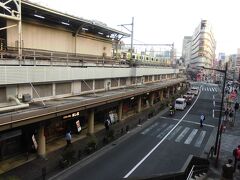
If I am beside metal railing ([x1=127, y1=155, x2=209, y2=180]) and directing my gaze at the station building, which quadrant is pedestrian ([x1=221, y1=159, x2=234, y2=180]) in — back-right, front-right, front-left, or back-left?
back-right

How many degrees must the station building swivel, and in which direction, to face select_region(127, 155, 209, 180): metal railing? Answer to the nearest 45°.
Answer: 0° — it already faces it

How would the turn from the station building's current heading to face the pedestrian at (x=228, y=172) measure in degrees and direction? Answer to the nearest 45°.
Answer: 0° — it already faces them

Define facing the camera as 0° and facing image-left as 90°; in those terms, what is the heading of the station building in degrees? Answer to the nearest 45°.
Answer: approximately 315°

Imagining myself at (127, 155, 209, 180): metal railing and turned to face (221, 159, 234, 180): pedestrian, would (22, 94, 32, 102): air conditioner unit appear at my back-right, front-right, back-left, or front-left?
back-left
